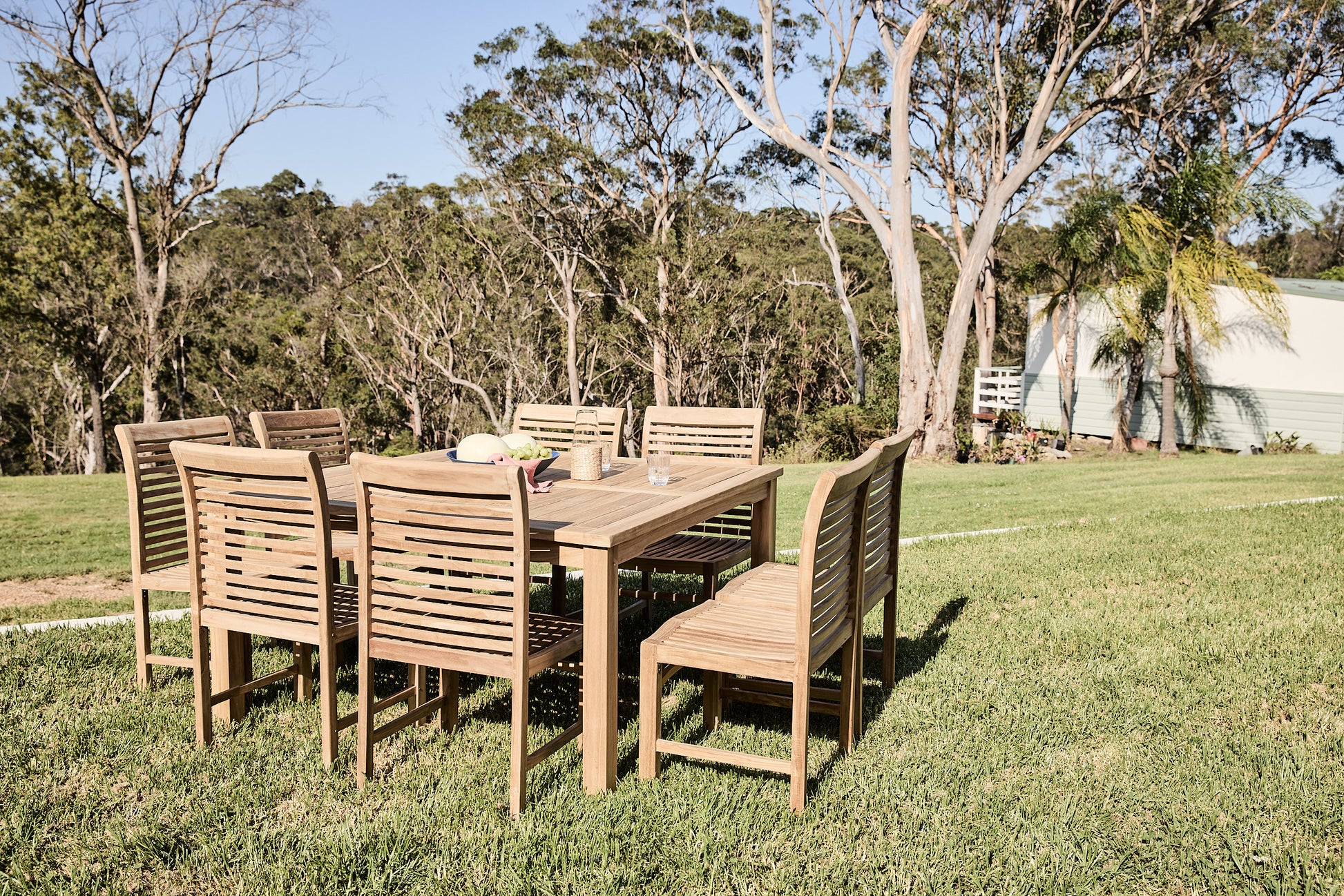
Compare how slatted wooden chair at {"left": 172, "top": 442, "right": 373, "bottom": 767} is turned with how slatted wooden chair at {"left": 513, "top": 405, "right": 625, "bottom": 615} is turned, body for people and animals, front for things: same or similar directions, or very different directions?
very different directions

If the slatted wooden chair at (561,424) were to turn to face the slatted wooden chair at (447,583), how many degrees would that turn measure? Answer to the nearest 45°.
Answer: approximately 45° to its left

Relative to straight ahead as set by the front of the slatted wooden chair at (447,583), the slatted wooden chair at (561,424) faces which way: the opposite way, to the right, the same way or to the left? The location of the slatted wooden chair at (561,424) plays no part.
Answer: the opposite way

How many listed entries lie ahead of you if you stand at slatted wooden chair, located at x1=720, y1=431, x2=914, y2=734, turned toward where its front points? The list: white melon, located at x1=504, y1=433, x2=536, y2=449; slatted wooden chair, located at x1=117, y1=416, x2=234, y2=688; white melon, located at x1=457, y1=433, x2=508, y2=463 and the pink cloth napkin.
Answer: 4

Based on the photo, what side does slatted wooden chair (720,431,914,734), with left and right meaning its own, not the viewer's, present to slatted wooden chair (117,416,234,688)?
front

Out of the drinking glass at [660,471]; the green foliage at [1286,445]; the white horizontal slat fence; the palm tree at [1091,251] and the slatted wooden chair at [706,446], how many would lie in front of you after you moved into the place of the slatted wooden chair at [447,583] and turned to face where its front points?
5

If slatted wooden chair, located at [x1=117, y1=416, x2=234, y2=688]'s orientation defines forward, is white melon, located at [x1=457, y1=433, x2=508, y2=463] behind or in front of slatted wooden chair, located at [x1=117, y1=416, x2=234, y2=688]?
in front

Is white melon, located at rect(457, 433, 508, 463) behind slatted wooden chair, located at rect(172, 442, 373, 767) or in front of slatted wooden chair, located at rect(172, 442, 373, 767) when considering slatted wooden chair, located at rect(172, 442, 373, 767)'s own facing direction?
in front

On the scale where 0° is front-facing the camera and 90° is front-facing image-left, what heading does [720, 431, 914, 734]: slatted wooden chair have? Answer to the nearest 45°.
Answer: approximately 90°

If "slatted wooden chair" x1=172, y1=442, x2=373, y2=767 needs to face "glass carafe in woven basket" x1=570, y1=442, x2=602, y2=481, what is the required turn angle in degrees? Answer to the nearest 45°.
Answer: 0° — it already faces it

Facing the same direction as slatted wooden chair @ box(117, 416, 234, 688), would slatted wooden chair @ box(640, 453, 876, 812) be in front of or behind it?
in front

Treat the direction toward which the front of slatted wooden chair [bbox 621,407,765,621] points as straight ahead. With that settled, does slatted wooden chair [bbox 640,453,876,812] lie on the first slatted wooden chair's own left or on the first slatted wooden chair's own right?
on the first slatted wooden chair's own left

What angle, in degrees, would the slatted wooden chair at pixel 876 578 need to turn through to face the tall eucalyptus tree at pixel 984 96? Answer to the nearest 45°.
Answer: approximately 90° to its right

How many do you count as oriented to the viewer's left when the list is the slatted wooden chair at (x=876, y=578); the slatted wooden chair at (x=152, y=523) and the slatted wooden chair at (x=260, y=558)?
1

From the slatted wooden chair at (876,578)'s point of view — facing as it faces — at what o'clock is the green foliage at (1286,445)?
The green foliage is roughly at 4 o'clock from the slatted wooden chair.

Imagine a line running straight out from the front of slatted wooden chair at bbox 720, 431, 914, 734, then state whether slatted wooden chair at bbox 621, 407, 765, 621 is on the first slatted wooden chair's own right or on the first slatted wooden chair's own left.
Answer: on the first slatted wooden chair's own right

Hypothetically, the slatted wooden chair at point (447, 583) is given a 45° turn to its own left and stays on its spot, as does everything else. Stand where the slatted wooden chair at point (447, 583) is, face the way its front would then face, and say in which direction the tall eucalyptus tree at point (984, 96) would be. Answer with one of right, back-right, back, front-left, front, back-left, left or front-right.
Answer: front-right

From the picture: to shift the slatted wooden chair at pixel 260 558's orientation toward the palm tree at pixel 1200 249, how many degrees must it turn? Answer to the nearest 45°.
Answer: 0° — it already faces it

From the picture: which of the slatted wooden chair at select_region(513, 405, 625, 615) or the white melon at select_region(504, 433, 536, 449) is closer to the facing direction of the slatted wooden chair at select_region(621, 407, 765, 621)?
the white melon
